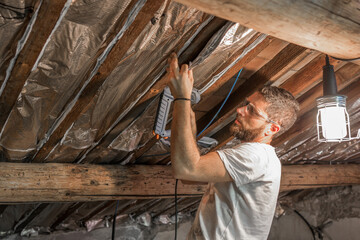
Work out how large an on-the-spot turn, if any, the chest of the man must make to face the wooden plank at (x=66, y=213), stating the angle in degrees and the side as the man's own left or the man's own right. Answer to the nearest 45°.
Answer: approximately 45° to the man's own right

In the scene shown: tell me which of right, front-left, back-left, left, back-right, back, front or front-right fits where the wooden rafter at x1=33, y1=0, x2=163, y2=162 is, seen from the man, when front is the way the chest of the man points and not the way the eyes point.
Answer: front

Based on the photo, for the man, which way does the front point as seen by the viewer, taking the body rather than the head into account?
to the viewer's left

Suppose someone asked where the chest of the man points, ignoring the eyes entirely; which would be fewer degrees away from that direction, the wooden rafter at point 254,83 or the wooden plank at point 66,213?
the wooden plank

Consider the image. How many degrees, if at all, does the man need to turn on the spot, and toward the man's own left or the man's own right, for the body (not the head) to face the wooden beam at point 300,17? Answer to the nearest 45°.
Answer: approximately 135° to the man's own left

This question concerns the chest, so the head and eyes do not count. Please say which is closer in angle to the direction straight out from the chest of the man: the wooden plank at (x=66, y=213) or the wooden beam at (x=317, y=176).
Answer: the wooden plank

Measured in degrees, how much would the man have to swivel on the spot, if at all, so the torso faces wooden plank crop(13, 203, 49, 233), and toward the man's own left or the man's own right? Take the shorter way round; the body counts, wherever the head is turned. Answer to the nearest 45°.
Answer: approximately 45° to the man's own right

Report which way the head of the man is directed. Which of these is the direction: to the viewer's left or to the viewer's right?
to the viewer's left

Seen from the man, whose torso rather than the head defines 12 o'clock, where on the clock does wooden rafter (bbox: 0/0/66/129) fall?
The wooden rafter is roughly at 11 o'clock from the man.

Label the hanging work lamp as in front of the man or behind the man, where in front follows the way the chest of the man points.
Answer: behind

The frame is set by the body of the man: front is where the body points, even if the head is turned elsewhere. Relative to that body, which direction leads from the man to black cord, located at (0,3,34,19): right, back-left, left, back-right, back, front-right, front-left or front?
front-left
